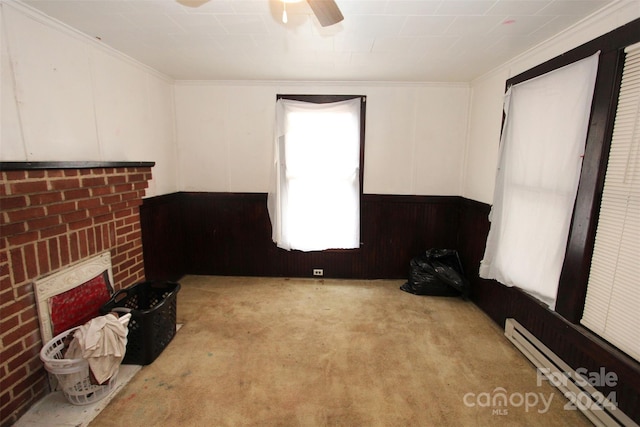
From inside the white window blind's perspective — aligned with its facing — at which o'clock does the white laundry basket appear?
The white laundry basket is roughly at 12 o'clock from the white window blind.

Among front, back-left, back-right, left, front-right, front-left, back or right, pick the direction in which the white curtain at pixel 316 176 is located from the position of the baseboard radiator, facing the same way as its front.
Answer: front-right

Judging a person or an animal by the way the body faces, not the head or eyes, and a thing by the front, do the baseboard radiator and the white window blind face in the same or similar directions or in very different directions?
same or similar directions

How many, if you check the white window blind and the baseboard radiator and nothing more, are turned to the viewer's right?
0

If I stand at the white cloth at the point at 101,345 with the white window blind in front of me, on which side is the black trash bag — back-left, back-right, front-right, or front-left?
front-left

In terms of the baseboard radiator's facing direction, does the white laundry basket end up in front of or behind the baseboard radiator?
in front

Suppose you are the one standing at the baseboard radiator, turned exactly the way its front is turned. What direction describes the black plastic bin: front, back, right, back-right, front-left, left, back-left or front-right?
front

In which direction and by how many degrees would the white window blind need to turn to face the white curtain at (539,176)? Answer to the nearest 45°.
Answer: approximately 90° to its right

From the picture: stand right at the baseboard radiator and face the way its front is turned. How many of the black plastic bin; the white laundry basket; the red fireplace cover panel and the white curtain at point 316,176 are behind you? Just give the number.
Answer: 0

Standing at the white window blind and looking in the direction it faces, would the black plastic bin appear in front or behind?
in front

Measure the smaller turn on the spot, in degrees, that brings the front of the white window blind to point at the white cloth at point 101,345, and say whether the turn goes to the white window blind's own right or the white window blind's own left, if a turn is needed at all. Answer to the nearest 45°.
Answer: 0° — it already faces it

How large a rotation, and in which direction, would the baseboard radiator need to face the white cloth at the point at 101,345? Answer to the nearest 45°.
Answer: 0° — it already faces it

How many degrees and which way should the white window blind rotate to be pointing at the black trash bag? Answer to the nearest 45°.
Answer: approximately 90° to its right

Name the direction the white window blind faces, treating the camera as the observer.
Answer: facing the viewer and to the left of the viewer

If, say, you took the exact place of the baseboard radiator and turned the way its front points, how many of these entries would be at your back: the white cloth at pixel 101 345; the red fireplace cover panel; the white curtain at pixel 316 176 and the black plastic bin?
0

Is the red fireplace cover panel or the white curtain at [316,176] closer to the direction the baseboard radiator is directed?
the red fireplace cover panel
